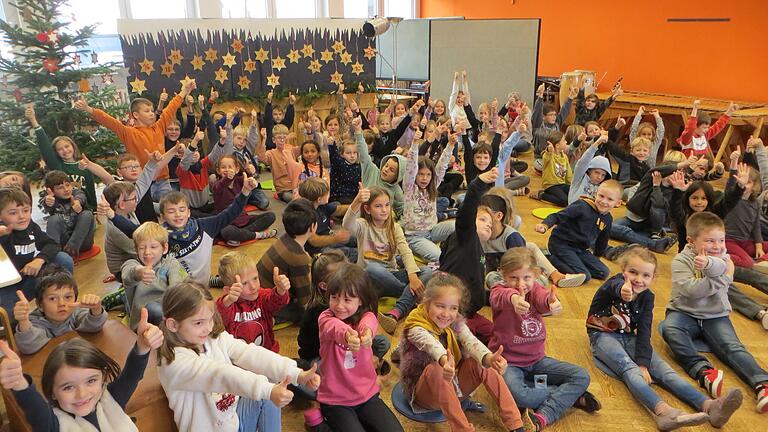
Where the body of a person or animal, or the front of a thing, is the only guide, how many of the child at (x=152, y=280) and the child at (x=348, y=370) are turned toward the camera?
2

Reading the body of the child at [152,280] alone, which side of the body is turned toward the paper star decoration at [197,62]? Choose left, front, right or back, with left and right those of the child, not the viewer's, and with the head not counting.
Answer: back

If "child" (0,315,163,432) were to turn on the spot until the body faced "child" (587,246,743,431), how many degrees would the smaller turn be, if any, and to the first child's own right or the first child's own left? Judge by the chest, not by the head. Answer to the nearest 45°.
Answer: approximately 90° to the first child's own left

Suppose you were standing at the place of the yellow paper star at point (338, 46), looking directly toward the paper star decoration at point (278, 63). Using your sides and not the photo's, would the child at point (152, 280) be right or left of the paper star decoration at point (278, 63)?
left

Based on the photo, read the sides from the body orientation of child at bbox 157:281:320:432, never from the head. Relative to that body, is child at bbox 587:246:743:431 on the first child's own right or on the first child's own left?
on the first child's own left

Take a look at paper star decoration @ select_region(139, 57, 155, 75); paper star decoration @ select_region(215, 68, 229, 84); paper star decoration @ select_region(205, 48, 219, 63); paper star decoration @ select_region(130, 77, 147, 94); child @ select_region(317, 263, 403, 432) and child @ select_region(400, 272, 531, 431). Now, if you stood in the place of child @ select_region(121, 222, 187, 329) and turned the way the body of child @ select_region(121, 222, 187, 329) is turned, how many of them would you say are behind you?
4

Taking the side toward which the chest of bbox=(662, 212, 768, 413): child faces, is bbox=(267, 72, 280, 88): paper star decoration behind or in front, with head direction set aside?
behind

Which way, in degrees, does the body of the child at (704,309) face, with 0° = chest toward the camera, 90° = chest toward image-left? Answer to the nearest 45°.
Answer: approximately 315°

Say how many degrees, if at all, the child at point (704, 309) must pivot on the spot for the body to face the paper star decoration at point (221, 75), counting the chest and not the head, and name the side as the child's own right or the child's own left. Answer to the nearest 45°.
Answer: approximately 135° to the child's own right

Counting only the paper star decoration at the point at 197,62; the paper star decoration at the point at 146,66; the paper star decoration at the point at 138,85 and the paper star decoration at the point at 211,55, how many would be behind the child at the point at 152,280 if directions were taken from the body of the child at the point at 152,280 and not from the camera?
4
